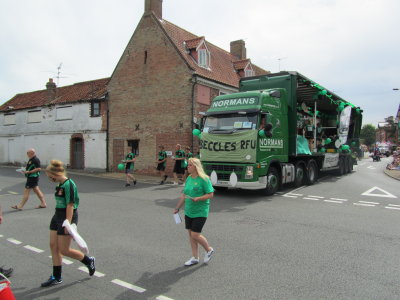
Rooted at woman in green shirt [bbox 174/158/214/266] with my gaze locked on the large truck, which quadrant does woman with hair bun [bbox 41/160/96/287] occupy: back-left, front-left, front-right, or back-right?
back-left

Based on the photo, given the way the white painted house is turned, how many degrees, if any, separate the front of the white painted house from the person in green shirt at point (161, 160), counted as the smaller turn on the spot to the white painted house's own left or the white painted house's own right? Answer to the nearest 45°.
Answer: approximately 45° to the white painted house's own left

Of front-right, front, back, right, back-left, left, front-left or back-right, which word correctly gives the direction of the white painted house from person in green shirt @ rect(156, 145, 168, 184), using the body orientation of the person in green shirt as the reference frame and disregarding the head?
right

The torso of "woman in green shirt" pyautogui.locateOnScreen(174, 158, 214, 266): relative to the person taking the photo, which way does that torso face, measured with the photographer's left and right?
facing the viewer and to the left of the viewer

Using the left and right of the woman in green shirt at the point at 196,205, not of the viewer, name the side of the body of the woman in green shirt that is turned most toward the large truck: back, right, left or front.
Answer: back

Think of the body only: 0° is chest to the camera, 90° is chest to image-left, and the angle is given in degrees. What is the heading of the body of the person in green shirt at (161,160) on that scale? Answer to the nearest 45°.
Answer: approximately 45°

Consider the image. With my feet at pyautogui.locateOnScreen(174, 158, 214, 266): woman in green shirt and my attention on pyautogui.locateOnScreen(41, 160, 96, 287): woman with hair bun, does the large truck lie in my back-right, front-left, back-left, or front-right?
back-right

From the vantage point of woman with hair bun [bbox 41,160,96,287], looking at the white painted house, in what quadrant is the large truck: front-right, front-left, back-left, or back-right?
front-right

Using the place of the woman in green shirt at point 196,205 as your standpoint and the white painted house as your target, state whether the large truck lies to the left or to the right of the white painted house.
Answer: right

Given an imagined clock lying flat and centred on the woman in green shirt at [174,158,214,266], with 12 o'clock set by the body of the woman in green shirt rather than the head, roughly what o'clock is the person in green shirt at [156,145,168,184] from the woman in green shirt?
The person in green shirt is roughly at 4 o'clock from the woman in green shirt.

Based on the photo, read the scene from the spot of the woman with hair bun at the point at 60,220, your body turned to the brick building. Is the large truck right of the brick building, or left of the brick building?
right
